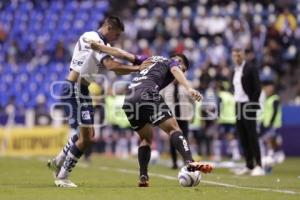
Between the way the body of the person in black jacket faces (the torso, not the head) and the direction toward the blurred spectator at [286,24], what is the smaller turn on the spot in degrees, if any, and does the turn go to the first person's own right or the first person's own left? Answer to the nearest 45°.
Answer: approximately 135° to the first person's own right

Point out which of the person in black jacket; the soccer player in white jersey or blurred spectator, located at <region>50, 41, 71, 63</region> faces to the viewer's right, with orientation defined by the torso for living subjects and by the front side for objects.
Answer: the soccer player in white jersey

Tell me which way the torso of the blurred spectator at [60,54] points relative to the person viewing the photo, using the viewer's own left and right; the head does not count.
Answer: facing the viewer

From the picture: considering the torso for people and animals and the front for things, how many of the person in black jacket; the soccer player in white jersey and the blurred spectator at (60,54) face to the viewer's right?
1

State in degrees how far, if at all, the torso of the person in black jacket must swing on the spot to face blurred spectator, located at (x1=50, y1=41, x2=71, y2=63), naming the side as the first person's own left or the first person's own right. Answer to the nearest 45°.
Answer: approximately 90° to the first person's own right

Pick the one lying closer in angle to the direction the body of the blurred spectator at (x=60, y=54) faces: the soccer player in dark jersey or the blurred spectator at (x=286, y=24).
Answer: the soccer player in dark jersey

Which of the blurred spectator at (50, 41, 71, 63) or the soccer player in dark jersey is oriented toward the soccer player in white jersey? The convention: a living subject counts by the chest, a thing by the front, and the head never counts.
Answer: the blurred spectator

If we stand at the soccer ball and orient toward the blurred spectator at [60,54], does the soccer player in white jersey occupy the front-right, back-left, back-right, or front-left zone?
front-left

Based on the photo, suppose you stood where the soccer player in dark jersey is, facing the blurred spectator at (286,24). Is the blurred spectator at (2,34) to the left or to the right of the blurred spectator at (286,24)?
left

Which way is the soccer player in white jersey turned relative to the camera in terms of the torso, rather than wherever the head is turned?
to the viewer's right

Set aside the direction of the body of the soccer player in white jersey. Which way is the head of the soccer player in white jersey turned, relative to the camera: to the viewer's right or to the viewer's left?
to the viewer's right

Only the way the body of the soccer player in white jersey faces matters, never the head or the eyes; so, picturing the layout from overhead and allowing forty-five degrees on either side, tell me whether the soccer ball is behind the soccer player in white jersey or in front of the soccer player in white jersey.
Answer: in front

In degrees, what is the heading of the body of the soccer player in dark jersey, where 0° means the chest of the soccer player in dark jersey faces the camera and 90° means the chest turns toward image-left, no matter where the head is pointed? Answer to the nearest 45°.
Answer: approximately 225°
